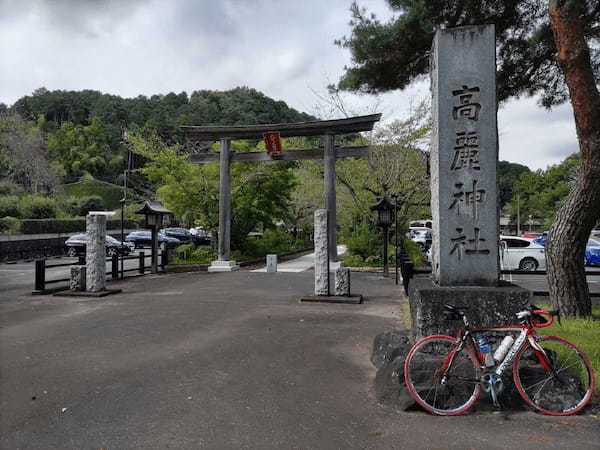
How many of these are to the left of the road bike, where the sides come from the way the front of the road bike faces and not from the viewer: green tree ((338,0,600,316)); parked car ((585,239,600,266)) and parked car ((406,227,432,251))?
3

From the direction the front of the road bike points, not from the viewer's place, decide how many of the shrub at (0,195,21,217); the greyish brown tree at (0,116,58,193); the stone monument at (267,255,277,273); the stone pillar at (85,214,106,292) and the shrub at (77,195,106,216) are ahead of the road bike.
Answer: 0

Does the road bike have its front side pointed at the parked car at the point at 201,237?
no

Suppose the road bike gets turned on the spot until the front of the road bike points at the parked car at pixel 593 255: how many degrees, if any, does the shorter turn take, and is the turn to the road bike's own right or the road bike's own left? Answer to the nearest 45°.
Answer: approximately 90° to the road bike's own left

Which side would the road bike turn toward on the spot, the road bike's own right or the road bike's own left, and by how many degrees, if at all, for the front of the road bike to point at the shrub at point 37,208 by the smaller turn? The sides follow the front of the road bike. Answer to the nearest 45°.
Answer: approximately 135° to the road bike's own left

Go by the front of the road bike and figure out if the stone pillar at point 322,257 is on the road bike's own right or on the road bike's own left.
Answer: on the road bike's own left

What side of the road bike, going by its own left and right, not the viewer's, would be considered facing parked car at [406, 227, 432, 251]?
left

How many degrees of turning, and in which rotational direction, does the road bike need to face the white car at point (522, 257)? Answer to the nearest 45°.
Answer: approximately 90° to its left

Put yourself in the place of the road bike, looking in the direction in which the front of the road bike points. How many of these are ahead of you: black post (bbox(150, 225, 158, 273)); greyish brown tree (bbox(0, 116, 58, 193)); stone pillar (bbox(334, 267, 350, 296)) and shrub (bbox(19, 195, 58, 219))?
0

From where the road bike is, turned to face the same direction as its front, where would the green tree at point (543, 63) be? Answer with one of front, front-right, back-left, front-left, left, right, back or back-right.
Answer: left

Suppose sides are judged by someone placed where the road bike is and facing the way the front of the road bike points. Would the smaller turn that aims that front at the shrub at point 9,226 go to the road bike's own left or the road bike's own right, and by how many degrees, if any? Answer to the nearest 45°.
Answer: approximately 135° to the road bike's own left

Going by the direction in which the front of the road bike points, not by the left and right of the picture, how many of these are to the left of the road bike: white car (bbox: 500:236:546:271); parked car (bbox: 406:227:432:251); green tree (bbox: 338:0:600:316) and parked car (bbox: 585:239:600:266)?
4

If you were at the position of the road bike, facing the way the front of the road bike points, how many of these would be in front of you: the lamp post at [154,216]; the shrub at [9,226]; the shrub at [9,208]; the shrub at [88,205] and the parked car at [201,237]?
0

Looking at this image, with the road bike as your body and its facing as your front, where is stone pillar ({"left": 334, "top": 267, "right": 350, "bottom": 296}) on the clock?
The stone pillar is roughly at 8 o'clock from the road bike.

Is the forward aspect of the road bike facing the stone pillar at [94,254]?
no

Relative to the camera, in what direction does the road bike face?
facing to the right of the viewer
